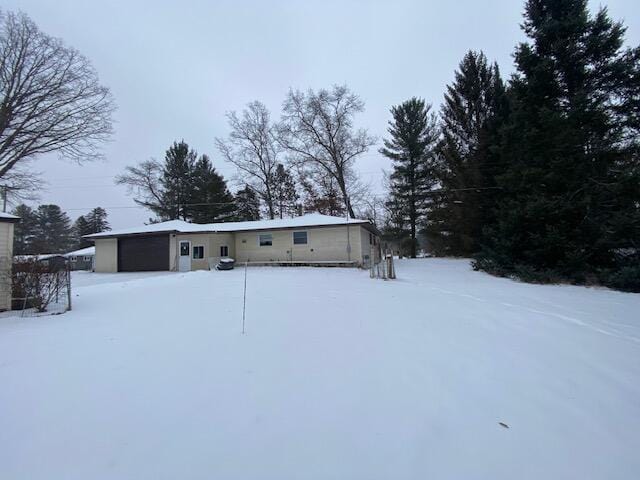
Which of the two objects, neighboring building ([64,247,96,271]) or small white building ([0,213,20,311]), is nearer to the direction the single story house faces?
the small white building

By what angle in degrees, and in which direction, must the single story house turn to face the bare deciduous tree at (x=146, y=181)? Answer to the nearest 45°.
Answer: approximately 135° to its right

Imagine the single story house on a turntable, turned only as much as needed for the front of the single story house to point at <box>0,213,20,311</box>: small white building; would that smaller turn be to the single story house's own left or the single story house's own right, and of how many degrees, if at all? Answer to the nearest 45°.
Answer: approximately 45° to the single story house's own right

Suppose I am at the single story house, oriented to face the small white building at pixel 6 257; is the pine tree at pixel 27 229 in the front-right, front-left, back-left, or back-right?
back-right

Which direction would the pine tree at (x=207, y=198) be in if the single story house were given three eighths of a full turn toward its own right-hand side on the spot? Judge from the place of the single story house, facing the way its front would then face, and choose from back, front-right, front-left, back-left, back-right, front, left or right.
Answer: front-right

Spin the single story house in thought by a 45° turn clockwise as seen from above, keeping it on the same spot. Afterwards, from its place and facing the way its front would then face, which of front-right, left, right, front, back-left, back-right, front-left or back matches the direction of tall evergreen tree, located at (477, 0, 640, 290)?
left

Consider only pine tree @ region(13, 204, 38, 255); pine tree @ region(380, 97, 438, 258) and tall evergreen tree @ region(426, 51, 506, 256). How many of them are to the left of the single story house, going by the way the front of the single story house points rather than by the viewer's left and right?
2

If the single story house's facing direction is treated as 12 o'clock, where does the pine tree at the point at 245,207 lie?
The pine tree is roughly at 6 o'clock from the single story house.

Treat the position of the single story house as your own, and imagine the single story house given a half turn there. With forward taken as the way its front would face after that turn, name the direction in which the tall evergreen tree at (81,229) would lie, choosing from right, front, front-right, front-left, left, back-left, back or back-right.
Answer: front-left

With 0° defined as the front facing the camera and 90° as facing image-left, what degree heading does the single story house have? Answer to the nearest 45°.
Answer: approximately 0°

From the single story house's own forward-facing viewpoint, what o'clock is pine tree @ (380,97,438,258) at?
The pine tree is roughly at 9 o'clock from the single story house.

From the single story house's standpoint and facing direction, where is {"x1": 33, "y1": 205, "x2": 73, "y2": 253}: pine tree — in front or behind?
behind

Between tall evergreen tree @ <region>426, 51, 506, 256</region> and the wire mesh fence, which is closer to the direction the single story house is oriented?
the wire mesh fence
